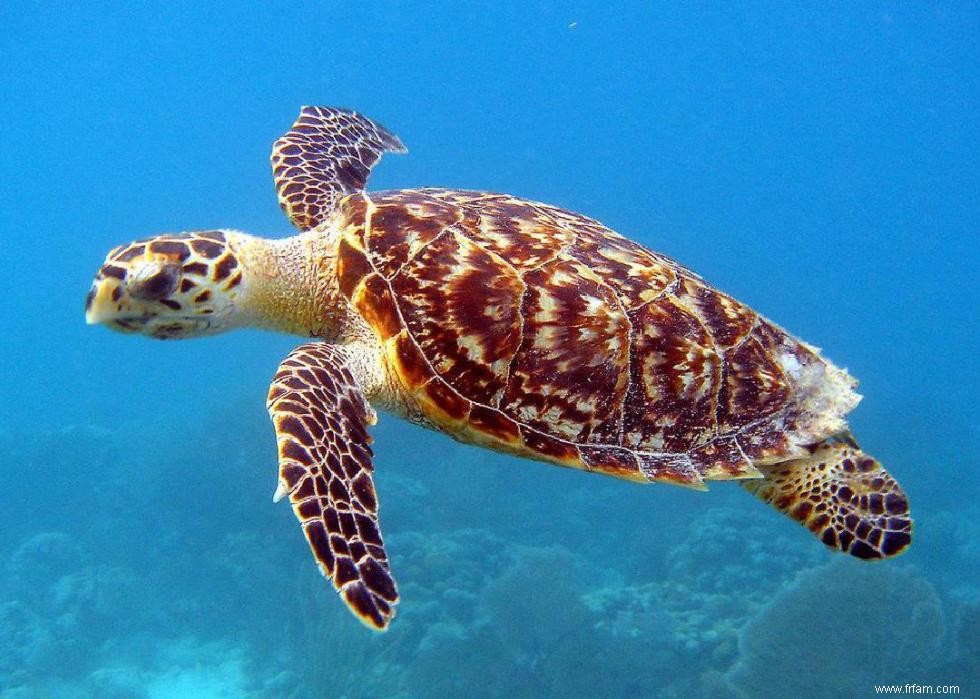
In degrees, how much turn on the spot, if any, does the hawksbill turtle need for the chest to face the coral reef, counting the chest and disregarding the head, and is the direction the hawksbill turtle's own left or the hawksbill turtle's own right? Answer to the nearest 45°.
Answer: approximately 135° to the hawksbill turtle's own right

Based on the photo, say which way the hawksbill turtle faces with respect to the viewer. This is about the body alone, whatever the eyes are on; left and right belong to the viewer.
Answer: facing to the left of the viewer
